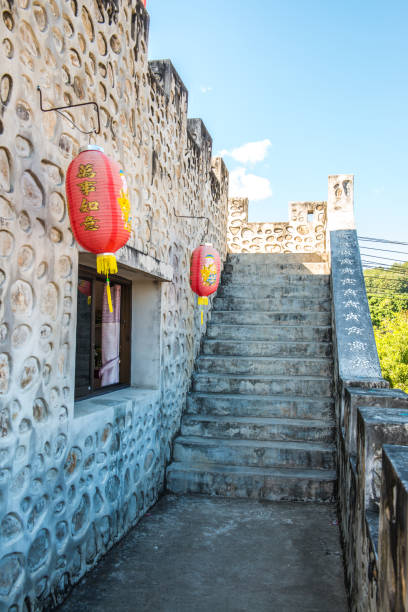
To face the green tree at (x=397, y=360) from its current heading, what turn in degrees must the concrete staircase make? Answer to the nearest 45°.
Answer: approximately 135° to its left

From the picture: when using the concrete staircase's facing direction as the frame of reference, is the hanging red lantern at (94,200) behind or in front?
in front

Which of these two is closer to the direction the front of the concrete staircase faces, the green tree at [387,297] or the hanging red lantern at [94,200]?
the hanging red lantern

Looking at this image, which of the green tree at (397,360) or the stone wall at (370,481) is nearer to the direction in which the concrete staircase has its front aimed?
the stone wall

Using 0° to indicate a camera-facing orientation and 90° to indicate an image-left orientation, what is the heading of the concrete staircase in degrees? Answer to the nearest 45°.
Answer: approximately 0°

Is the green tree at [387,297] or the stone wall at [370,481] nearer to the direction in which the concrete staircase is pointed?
the stone wall
